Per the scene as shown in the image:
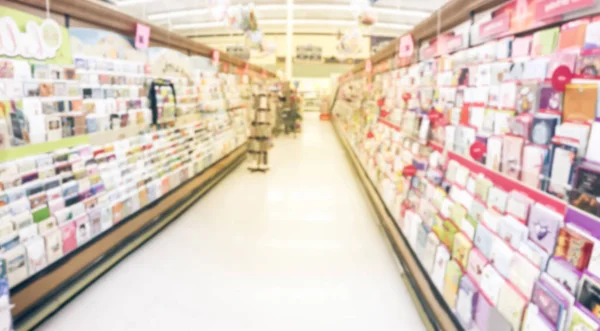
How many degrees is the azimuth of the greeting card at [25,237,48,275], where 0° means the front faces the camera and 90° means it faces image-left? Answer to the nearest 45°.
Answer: approximately 315°

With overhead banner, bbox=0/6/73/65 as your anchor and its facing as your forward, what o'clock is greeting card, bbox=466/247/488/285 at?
The greeting card is roughly at 12 o'clock from the overhead banner.

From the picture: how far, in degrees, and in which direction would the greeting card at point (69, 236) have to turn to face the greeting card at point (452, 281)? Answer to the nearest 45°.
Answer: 0° — it already faces it

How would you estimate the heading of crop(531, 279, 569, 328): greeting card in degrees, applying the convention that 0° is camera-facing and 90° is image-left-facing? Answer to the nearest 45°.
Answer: approximately 45°

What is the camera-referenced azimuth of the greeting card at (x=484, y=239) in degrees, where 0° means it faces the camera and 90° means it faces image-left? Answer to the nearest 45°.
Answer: approximately 45°

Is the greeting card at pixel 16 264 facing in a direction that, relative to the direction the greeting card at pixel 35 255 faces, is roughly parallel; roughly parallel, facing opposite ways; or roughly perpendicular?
roughly parallel

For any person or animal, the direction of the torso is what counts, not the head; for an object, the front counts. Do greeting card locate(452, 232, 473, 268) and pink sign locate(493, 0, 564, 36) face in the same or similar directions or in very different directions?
same or similar directions

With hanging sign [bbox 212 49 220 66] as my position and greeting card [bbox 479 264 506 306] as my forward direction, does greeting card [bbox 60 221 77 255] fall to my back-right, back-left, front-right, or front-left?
front-right

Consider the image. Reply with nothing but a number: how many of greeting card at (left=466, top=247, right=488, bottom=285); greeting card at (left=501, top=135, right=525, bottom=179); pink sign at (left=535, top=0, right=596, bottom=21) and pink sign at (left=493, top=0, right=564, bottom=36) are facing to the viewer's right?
0

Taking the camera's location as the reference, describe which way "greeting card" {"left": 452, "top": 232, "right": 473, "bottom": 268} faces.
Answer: facing the viewer and to the left of the viewer

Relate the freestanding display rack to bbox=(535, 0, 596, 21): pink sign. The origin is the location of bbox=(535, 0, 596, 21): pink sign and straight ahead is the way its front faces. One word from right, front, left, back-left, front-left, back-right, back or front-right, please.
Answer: right

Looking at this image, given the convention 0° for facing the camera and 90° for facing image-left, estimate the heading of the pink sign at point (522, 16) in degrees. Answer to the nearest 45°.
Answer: approximately 45°

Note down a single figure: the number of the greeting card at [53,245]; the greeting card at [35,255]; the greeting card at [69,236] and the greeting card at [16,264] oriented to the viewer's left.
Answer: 0

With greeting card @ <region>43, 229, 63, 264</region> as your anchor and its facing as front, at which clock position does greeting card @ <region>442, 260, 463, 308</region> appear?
greeting card @ <region>442, 260, 463, 308</region> is roughly at 12 o'clock from greeting card @ <region>43, 229, 63, 264</region>.

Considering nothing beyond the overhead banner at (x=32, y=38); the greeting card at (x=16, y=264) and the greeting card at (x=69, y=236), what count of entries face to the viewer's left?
0
